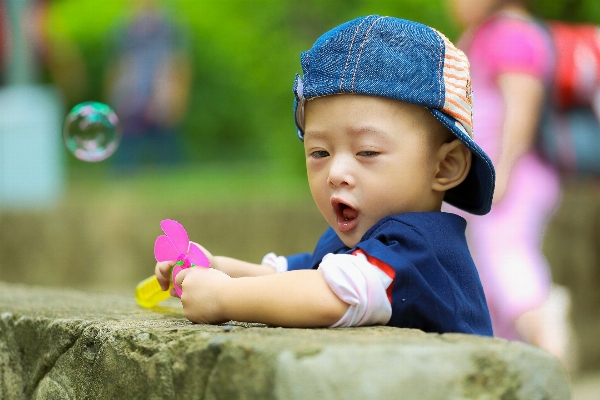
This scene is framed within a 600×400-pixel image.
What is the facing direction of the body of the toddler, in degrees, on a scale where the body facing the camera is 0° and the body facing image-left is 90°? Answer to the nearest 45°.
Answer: approximately 45°
